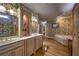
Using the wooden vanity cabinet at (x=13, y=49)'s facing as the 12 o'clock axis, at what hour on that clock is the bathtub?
The bathtub is roughly at 11 o'clock from the wooden vanity cabinet.

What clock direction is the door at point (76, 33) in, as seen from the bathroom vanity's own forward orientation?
The door is roughly at 11 o'clock from the bathroom vanity.

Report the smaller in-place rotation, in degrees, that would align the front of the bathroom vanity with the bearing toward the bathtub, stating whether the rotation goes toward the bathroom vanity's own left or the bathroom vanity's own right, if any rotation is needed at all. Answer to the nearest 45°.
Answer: approximately 45° to the bathroom vanity's own left

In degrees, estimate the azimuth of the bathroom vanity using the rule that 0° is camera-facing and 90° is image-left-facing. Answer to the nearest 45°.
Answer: approximately 315°
